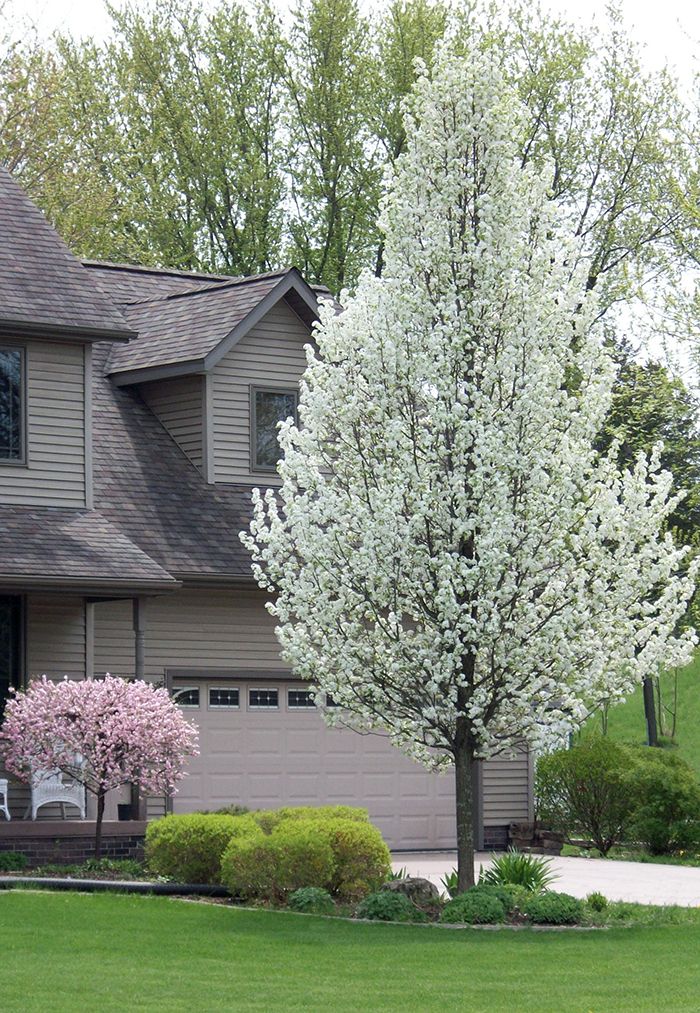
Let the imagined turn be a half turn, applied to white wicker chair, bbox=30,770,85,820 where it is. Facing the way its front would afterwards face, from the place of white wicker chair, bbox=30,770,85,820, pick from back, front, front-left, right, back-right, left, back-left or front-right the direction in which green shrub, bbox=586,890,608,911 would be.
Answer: back

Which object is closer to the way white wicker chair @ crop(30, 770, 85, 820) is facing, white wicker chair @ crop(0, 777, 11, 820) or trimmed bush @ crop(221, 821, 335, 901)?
the trimmed bush

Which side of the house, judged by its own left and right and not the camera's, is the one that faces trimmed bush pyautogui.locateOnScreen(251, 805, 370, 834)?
front

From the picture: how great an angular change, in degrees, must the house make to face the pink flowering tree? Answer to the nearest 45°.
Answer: approximately 45° to its right

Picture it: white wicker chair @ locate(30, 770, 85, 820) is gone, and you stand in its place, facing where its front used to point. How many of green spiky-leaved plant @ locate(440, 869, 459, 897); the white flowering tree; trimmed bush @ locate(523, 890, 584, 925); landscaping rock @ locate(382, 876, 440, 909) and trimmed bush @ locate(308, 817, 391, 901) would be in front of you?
5

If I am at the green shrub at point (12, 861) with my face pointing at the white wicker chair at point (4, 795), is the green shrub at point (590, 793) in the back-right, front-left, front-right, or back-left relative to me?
front-right

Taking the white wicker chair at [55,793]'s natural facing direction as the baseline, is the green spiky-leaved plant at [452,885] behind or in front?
in front

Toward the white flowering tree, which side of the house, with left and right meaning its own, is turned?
front

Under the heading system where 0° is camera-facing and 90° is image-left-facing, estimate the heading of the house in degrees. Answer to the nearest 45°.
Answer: approximately 315°

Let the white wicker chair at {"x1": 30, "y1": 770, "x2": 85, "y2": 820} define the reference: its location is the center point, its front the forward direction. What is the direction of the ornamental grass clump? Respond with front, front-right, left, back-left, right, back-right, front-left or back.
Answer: front

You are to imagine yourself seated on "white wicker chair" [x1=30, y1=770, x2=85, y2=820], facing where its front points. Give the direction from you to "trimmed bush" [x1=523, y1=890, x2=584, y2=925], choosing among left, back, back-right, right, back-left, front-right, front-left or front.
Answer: front

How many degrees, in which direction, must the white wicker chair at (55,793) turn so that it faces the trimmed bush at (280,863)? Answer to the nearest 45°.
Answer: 0° — it already faces it

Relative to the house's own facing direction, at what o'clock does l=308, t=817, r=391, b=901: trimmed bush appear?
The trimmed bush is roughly at 1 o'clock from the house.

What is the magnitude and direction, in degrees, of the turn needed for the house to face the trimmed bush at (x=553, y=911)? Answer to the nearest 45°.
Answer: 0° — it already faces it
